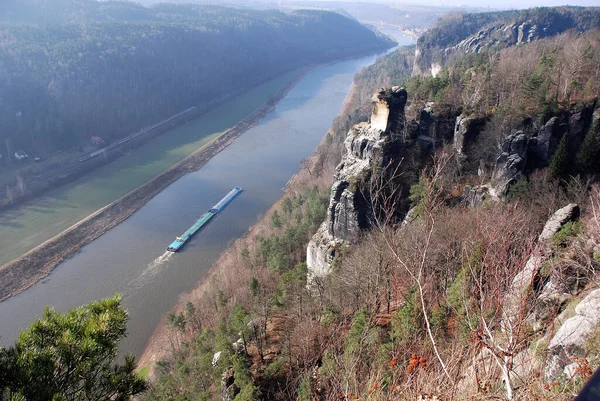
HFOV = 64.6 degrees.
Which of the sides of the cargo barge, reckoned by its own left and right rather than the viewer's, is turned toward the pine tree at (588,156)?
right

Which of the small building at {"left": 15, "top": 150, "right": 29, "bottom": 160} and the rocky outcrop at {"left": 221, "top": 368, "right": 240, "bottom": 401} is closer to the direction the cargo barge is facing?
the small building

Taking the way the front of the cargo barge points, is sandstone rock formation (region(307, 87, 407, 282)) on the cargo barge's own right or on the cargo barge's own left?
on the cargo barge's own right

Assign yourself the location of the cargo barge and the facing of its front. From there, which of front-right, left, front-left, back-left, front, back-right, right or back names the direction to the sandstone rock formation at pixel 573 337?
back-right

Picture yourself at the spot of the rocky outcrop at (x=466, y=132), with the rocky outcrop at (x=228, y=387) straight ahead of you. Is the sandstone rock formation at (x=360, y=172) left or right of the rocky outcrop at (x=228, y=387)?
right

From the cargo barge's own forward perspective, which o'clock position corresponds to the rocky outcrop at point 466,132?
The rocky outcrop is roughly at 3 o'clock from the cargo barge.

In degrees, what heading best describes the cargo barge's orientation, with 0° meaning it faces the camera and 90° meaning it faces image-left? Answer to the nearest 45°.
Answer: approximately 225°

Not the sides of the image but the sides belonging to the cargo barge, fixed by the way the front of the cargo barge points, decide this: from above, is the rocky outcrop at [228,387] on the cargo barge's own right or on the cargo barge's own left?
on the cargo barge's own right

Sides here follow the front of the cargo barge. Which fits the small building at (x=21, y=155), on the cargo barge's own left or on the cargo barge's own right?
on the cargo barge's own left

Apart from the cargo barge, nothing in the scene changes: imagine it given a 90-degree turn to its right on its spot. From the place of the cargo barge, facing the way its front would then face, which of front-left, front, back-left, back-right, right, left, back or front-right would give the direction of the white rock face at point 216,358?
front-right

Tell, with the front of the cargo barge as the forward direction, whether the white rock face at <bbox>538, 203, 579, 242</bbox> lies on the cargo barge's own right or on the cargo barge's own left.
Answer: on the cargo barge's own right
